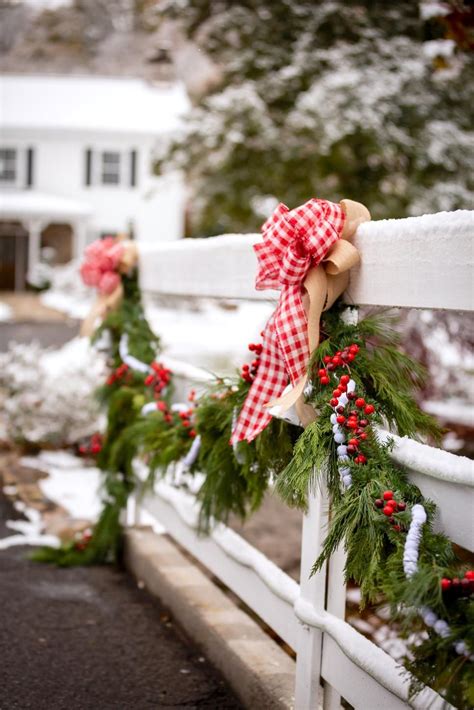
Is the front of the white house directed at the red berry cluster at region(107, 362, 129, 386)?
yes

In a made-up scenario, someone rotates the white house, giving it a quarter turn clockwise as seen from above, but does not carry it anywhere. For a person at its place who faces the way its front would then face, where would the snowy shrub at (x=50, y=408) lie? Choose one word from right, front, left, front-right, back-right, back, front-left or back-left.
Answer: left

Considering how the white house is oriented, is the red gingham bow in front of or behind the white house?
in front

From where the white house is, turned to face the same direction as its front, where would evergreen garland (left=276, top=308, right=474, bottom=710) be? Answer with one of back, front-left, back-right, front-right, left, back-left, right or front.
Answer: front

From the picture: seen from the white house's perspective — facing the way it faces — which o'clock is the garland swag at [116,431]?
The garland swag is roughly at 12 o'clock from the white house.

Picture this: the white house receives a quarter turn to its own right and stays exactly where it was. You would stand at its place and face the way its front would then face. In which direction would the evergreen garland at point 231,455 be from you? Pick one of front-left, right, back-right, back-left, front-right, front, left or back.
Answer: left

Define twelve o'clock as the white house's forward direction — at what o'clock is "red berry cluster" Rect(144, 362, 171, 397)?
The red berry cluster is roughly at 12 o'clock from the white house.

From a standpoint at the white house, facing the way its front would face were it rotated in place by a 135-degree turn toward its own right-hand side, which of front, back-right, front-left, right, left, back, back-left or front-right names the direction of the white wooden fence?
back-left

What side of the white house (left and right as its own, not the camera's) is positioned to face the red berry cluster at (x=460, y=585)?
front

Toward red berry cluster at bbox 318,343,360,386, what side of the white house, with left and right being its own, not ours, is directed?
front
